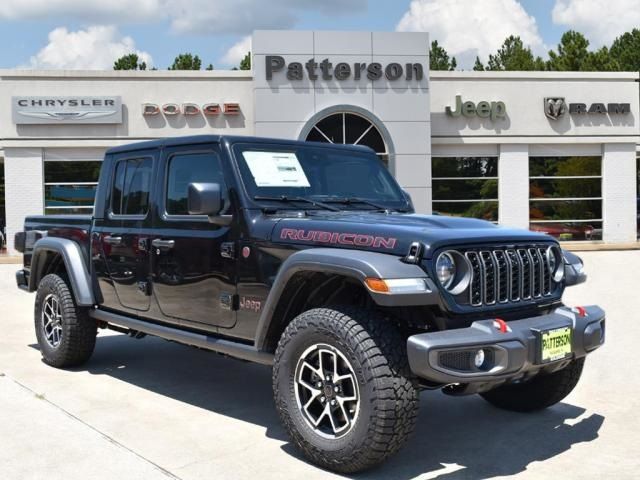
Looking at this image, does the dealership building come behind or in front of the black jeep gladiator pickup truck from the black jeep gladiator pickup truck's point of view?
behind

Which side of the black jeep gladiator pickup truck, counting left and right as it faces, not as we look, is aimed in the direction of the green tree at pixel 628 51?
left

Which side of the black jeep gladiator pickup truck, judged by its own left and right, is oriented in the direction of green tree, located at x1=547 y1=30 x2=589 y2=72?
left

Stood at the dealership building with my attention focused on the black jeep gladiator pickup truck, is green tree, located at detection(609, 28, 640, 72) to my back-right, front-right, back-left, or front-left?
back-left

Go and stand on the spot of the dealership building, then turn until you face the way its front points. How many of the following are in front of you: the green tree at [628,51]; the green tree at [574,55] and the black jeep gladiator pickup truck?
1

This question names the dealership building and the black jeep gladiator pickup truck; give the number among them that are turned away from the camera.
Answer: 0

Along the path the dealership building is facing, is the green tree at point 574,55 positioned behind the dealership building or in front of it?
behind

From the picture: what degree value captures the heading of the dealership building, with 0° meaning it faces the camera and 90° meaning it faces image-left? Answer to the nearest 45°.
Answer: approximately 0°

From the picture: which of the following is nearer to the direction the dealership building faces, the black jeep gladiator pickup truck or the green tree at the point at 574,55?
the black jeep gladiator pickup truck

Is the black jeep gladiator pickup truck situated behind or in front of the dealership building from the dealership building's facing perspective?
in front
